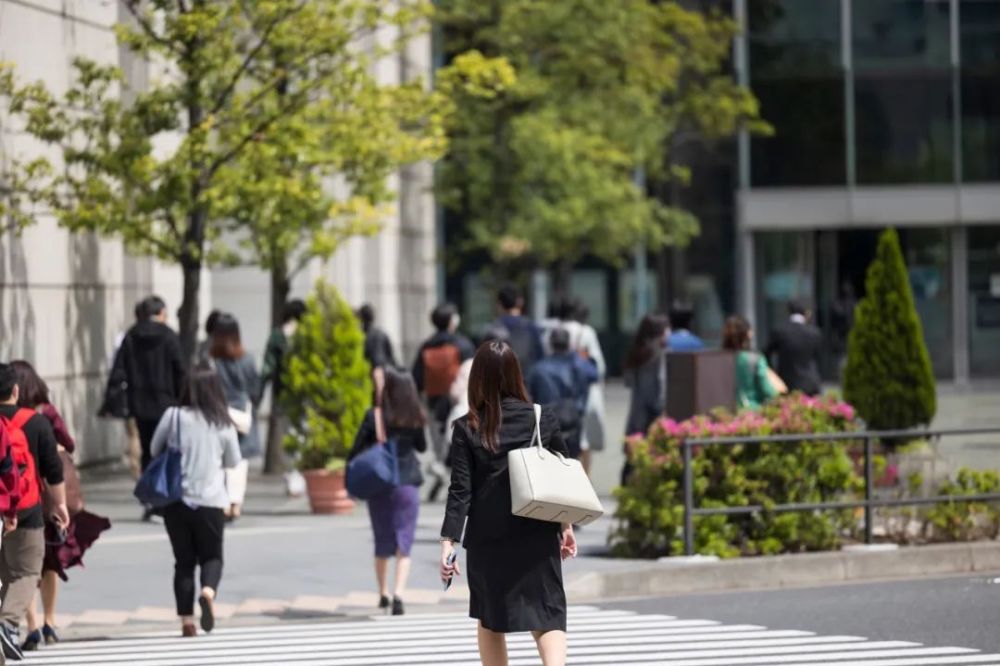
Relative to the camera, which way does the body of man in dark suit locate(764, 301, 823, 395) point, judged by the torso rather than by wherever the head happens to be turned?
away from the camera

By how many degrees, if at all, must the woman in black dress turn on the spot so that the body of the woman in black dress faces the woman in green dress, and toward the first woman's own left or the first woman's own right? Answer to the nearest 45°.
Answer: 0° — they already face them

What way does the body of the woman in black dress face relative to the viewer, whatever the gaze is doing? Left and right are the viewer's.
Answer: facing away from the viewer

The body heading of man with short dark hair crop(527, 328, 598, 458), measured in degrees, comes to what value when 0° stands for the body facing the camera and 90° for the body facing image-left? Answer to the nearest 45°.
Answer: approximately 180°

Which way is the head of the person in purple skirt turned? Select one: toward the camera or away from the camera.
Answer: away from the camera

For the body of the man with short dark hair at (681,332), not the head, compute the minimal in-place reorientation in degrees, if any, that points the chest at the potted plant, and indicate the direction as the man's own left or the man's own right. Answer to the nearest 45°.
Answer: approximately 90° to the man's own left

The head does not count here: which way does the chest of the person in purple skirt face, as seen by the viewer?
away from the camera

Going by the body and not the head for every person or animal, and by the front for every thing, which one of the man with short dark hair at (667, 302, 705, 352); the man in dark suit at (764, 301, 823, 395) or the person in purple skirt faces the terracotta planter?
the person in purple skirt

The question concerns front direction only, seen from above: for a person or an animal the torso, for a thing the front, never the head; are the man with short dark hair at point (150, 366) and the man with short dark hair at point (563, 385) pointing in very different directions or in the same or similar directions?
same or similar directions

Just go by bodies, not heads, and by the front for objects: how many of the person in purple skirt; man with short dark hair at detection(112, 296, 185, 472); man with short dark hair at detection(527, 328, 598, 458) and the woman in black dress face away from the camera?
4

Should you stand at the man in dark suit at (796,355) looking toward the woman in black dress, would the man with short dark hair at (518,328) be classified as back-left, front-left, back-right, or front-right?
front-right

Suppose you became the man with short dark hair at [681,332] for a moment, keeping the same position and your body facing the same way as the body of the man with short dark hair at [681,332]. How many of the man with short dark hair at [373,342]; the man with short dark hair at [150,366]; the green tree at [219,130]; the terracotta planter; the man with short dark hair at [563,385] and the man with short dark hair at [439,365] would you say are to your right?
0

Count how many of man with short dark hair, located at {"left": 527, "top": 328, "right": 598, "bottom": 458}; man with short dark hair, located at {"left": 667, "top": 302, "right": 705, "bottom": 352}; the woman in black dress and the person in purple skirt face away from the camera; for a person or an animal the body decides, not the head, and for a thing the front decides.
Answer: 4

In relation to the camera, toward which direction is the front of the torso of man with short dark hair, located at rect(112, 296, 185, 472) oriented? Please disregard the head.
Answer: away from the camera

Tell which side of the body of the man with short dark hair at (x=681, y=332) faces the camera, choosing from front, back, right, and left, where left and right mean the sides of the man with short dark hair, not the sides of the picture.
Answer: back

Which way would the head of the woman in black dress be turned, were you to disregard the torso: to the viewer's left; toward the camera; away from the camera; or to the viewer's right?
away from the camera

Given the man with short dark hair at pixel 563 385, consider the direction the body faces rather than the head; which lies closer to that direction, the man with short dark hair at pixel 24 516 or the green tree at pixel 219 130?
the green tree

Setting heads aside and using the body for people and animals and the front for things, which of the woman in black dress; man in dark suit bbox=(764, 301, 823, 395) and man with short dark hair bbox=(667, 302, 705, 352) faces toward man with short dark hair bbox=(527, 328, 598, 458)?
the woman in black dress

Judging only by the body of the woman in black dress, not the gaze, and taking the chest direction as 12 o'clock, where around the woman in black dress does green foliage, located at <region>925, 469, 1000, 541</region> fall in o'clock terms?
The green foliage is roughly at 1 o'clock from the woman in black dress.

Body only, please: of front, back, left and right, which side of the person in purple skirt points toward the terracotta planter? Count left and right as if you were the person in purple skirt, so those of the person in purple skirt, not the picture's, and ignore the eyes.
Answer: front

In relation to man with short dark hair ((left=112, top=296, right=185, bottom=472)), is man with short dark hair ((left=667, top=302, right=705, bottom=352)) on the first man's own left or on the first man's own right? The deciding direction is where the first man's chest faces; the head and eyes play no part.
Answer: on the first man's own right
